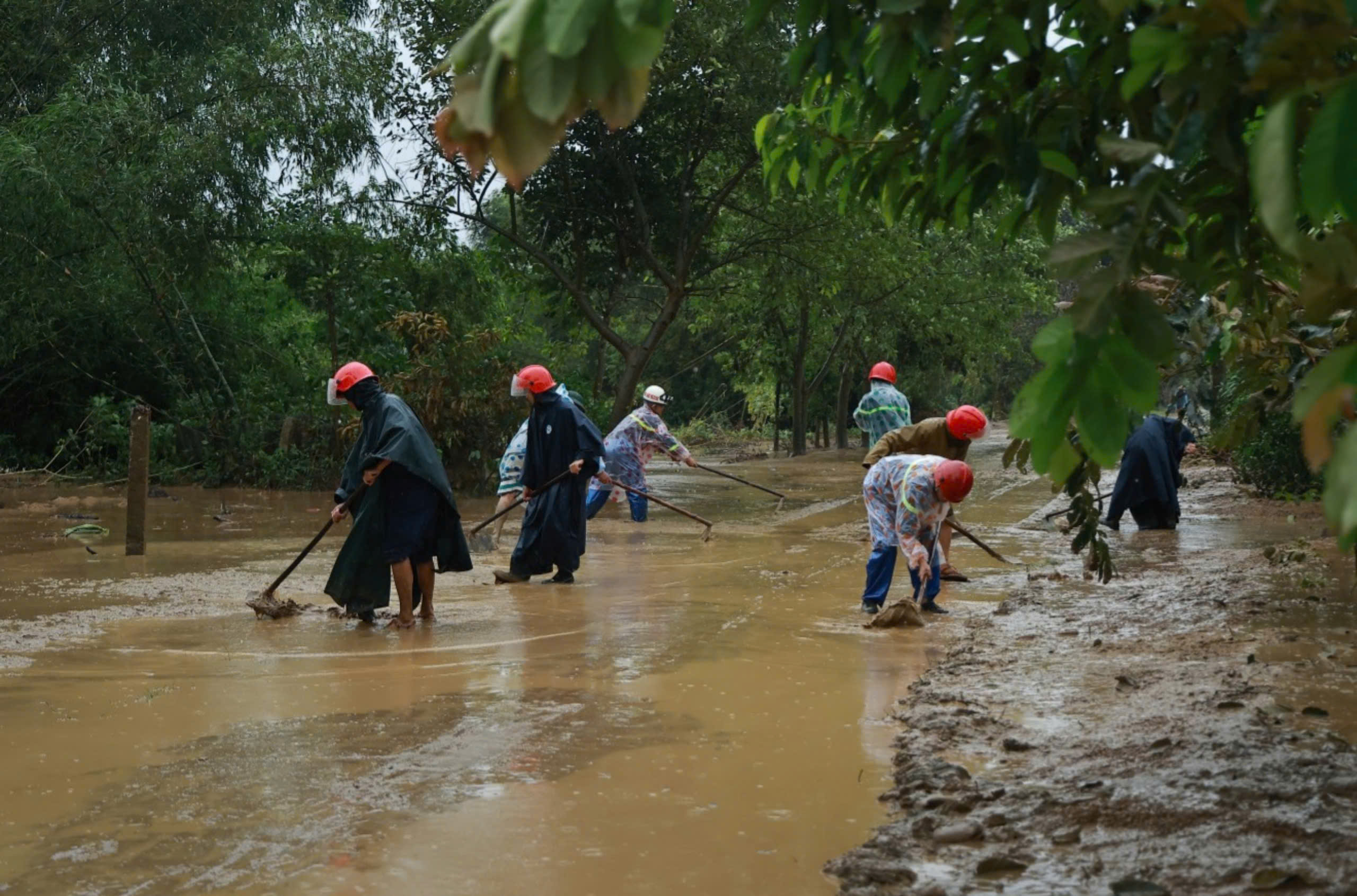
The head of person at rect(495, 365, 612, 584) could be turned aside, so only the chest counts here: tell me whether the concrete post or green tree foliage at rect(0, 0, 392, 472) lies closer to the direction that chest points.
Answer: the concrete post

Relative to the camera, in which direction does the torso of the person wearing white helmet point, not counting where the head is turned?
to the viewer's right

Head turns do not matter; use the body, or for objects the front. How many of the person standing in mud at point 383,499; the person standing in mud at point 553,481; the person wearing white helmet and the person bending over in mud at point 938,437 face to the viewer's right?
2

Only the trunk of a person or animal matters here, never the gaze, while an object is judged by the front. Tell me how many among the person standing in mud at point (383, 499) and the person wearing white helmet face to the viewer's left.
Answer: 1

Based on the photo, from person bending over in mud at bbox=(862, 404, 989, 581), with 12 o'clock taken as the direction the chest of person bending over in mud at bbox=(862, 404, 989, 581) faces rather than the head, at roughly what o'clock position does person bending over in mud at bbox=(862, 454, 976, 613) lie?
person bending over in mud at bbox=(862, 454, 976, 613) is roughly at 3 o'clock from person bending over in mud at bbox=(862, 404, 989, 581).

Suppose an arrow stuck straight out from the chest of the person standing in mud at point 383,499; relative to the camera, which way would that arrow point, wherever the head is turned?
to the viewer's left

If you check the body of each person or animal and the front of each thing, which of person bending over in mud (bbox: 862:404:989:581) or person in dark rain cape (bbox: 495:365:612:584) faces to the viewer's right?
person bending over in mud (bbox: 862:404:989:581)

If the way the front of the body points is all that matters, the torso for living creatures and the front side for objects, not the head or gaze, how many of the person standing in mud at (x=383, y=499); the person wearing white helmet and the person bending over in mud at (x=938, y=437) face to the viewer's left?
1

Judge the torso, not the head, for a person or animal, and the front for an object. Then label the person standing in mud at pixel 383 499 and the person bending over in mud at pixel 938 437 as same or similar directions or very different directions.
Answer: very different directions

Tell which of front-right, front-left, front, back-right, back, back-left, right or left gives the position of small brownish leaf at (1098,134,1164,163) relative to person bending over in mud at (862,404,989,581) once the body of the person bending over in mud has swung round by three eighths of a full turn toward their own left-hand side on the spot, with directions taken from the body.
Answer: back-left

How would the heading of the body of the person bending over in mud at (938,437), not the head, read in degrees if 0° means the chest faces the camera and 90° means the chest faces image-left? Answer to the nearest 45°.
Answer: approximately 270°
